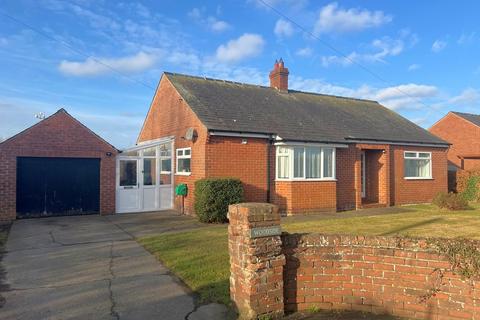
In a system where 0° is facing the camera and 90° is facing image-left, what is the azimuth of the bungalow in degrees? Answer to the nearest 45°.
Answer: approximately 315°

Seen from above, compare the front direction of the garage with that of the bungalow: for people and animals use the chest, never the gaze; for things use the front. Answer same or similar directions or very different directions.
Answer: same or similar directions

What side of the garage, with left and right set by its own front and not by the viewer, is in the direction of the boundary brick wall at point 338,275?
front

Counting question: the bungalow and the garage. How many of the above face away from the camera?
0

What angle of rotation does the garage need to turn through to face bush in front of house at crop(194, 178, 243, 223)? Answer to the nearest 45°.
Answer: approximately 45° to its left

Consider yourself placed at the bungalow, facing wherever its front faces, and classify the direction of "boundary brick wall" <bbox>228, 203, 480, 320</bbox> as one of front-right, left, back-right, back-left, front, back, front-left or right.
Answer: front-right

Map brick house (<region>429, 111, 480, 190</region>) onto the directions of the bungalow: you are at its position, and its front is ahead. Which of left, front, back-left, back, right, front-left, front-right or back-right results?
left

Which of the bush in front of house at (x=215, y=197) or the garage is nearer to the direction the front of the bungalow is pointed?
the bush in front of house

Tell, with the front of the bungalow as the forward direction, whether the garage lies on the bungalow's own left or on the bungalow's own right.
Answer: on the bungalow's own right

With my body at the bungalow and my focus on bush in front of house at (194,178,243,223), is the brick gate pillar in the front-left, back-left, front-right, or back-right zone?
front-left

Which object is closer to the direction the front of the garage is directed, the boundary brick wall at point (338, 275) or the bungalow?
the boundary brick wall

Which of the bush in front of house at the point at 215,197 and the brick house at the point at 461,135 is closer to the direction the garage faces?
the bush in front of house

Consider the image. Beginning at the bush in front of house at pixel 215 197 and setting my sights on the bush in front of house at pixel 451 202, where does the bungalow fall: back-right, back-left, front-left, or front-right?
front-left

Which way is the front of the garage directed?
toward the camera

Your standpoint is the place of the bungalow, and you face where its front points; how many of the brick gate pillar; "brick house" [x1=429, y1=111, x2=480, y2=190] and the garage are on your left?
1
